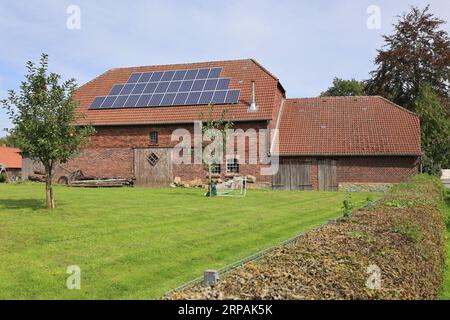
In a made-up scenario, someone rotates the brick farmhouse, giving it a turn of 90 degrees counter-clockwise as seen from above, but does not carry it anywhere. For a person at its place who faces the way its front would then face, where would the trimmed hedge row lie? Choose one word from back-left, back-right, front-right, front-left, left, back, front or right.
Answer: right

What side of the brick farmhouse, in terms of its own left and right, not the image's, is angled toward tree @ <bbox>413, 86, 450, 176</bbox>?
left

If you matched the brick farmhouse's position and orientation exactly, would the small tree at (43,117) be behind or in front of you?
in front

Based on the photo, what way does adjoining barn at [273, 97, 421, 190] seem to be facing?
toward the camera

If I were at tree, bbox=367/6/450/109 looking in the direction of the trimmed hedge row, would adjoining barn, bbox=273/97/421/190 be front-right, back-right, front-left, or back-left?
front-right

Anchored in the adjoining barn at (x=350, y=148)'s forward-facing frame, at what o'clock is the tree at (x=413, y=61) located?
The tree is roughly at 7 o'clock from the adjoining barn.

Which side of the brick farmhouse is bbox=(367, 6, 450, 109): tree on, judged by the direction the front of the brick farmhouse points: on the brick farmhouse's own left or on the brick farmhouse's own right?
on the brick farmhouse's own left

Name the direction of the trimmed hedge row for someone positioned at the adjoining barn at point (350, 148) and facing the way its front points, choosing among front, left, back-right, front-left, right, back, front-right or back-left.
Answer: front

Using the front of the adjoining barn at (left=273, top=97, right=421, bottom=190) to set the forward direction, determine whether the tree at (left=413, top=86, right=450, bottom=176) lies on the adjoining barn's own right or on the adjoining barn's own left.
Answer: on the adjoining barn's own left

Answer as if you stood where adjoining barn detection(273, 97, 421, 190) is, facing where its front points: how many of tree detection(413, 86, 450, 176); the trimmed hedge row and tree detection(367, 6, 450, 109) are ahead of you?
1

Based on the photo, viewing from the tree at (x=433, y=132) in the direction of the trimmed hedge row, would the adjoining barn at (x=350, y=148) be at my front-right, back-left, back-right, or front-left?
front-right

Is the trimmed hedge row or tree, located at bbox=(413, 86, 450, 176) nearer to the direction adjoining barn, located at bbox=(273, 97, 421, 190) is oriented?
the trimmed hedge row

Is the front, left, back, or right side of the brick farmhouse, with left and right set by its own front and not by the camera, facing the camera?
front

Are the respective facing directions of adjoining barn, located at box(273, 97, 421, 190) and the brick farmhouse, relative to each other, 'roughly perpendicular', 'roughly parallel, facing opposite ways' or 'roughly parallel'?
roughly parallel

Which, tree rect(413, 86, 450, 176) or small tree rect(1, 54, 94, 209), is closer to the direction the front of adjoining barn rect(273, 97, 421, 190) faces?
the small tree
